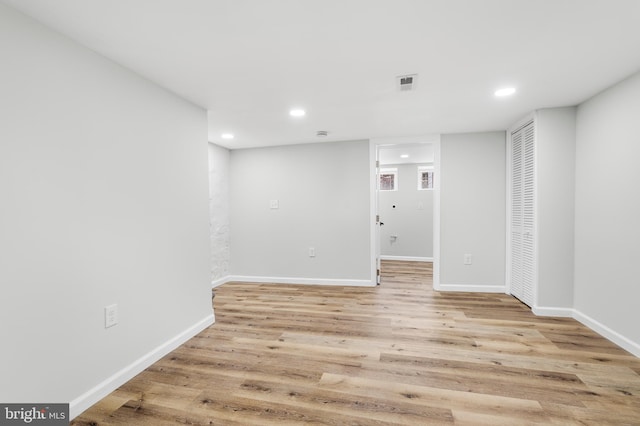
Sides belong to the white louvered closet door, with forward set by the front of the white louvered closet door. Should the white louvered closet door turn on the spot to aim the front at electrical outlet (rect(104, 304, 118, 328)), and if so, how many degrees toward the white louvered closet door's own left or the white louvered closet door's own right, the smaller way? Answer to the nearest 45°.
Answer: approximately 45° to the white louvered closet door's own left

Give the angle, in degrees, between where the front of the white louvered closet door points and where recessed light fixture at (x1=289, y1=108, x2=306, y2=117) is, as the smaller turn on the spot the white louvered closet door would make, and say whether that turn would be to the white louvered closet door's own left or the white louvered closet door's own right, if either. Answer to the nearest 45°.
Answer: approximately 45° to the white louvered closet door's own left

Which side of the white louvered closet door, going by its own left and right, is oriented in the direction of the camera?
left

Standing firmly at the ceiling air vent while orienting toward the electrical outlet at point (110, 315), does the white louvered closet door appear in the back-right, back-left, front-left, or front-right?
back-right

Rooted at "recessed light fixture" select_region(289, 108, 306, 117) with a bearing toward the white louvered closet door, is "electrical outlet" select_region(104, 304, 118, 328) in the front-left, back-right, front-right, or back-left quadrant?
back-right

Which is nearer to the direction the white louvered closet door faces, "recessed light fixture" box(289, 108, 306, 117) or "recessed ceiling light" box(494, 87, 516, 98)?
the recessed light fixture
